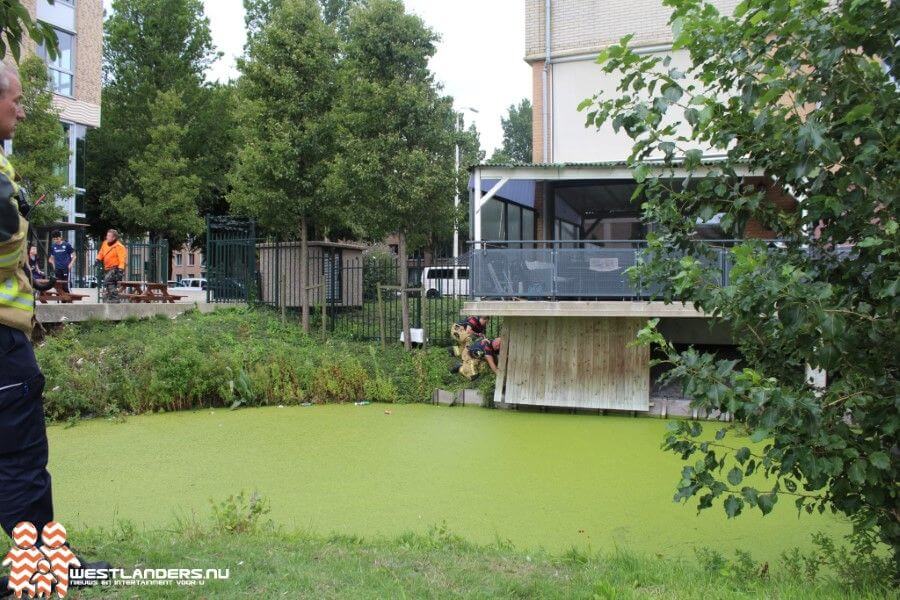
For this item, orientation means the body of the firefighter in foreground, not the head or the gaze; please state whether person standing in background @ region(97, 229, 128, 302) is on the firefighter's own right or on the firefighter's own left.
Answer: on the firefighter's own left

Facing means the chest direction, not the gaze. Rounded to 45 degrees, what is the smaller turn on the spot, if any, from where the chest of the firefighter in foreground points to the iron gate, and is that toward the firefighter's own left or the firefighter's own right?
approximately 90° to the firefighter's own left

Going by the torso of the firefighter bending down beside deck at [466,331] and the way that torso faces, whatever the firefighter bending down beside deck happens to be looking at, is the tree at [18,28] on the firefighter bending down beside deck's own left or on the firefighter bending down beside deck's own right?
on the firefighter bending down beside deck's own right

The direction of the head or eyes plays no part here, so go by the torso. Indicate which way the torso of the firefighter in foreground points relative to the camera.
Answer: to the viewer's right

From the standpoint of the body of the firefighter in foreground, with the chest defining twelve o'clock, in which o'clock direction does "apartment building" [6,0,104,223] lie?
The apartment building is roughly at 9 o'clock from the firefighter in foreground.

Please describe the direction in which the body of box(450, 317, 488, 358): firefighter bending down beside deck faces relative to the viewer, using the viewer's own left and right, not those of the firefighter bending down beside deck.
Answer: facing to the right of the viewer

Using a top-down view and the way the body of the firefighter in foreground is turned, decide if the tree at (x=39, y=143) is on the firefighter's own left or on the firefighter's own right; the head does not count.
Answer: on the firefighter's own left

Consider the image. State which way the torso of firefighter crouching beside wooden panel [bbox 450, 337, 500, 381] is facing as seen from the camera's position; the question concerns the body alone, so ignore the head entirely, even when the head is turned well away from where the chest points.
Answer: to the viewer's right

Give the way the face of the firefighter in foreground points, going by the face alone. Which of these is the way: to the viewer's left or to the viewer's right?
to the viewer's right
